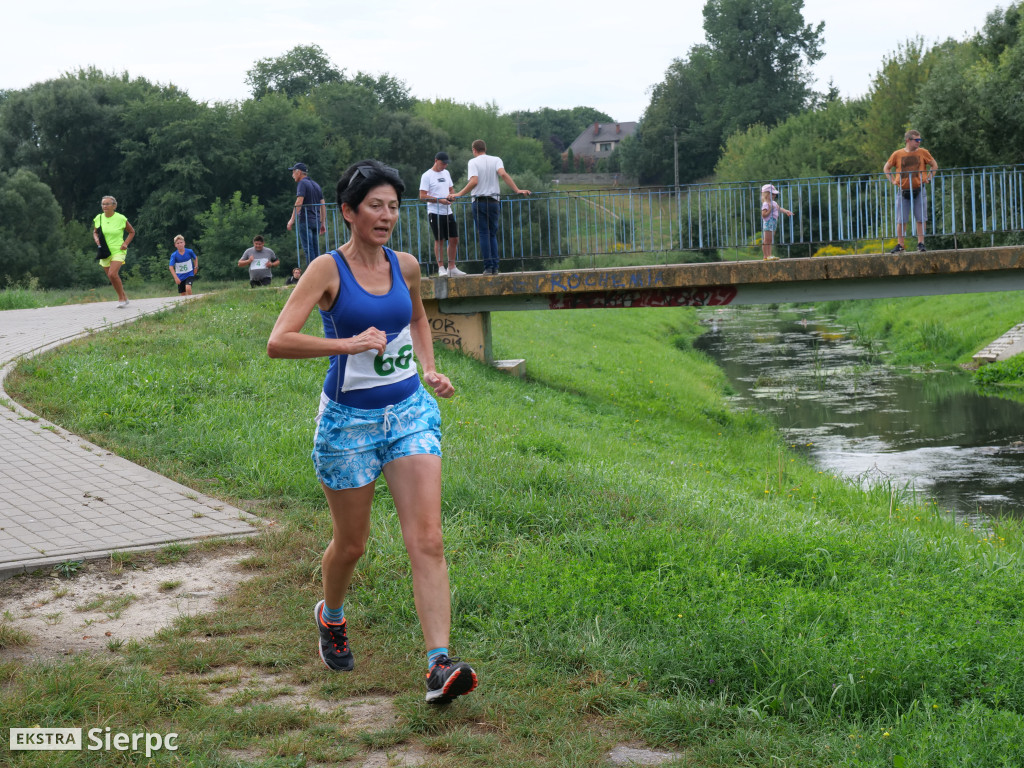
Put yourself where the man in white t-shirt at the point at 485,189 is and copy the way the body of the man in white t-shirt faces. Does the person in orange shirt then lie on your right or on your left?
on your right

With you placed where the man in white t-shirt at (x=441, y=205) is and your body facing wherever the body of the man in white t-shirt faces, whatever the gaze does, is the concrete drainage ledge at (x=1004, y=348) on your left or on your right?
on your left

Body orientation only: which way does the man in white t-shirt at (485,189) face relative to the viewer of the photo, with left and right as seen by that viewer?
facing away from the viewer

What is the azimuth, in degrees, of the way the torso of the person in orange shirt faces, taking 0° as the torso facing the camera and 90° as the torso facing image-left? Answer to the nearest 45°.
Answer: approximately 0°

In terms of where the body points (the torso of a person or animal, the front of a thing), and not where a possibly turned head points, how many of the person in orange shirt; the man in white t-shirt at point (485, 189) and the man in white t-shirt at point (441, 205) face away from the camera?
1

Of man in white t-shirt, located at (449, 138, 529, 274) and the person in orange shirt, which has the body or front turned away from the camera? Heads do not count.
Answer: the man in white t-shirt

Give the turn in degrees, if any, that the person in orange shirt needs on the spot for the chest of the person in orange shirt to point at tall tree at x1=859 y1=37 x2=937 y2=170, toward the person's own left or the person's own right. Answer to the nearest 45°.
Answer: approximately 180°

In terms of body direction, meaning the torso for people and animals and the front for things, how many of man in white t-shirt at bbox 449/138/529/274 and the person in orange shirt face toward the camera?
1

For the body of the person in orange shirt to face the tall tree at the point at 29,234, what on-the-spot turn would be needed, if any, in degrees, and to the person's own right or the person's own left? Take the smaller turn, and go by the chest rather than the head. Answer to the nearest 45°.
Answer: approximately 135° to the person's own right
